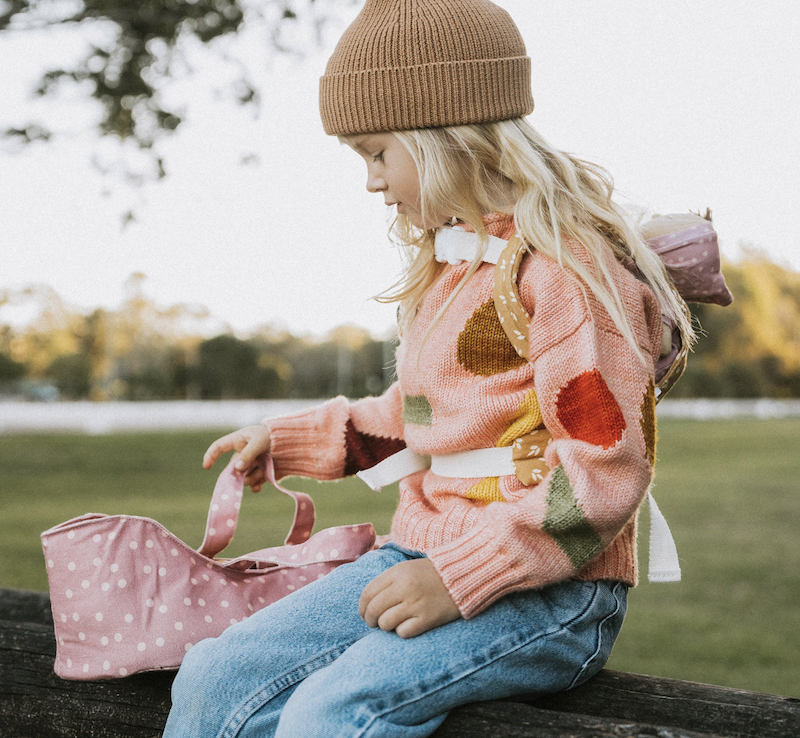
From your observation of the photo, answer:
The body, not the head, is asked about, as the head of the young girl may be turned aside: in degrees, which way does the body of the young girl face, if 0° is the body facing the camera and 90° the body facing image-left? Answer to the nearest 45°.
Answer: approximately 45°

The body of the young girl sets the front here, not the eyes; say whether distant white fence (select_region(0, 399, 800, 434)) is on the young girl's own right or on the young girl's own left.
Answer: on the young girl's own right
